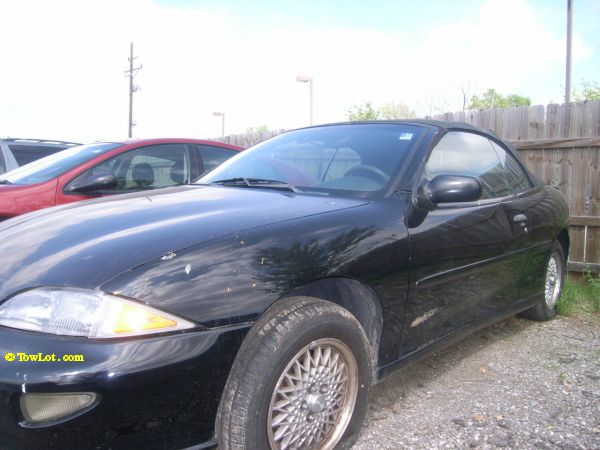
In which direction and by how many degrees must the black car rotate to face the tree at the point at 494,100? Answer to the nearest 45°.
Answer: approximately 135° to its right

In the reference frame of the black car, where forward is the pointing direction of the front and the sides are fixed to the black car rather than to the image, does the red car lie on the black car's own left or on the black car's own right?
on the black car's own right

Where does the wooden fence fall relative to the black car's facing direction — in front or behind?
behind

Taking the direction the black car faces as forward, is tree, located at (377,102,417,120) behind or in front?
behind
